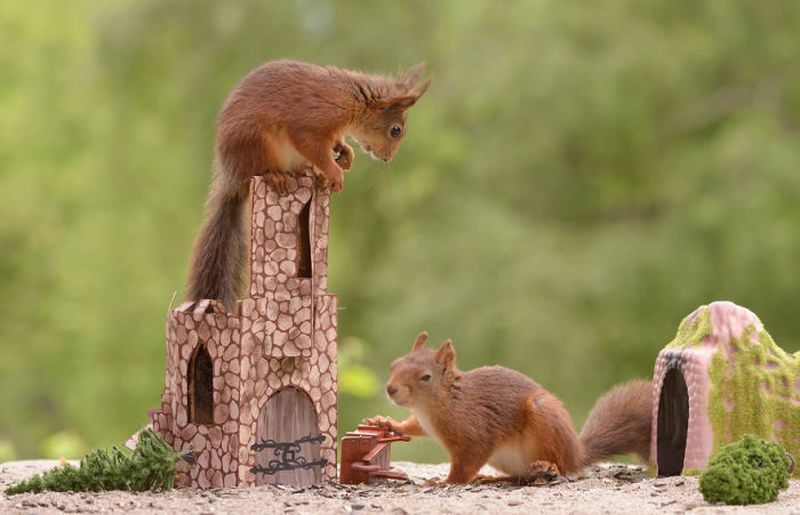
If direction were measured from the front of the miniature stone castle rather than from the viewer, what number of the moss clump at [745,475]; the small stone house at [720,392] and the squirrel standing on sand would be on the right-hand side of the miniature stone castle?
0

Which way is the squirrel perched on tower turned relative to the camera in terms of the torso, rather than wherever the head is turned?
to the viewer's right

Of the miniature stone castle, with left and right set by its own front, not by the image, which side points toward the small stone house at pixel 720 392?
left

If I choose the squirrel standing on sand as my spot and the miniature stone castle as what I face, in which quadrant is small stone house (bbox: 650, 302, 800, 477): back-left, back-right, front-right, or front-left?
back-left

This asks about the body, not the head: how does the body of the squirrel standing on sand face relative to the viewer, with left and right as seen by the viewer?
facing to the left of the viewer

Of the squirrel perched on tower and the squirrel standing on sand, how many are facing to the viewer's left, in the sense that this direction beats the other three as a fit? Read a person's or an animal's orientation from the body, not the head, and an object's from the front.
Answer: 1

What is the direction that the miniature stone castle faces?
toward the camera

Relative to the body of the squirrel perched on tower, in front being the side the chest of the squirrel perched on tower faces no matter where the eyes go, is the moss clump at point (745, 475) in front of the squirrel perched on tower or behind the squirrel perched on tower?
in front

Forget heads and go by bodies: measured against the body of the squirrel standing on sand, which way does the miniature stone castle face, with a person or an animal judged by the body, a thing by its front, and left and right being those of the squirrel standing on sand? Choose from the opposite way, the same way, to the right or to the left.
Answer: to the left

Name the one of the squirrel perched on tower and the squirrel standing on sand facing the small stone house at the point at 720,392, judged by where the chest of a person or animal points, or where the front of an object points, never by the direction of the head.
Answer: the squirrel perched on tower

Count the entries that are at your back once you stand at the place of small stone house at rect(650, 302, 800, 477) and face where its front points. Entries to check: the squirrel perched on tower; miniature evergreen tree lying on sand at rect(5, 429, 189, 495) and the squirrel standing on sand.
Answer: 0

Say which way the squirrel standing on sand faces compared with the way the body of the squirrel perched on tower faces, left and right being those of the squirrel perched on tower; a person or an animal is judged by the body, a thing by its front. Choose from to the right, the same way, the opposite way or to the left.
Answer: the opposite way

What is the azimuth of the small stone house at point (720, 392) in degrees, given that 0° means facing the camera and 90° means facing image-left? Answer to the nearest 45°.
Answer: approximately 45°

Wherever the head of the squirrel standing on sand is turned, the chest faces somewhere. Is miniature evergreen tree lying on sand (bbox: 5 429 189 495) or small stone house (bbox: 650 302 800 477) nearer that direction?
the miniature evergreen tree lying on sand
